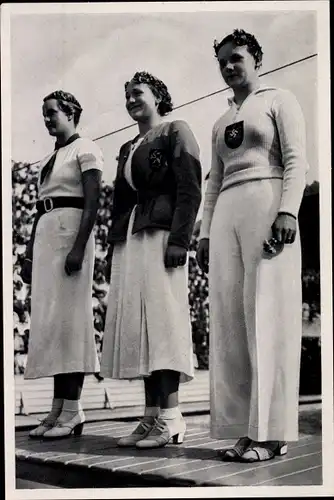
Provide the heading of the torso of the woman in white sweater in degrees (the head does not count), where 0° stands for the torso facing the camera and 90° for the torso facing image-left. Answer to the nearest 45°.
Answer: approximately 45°
